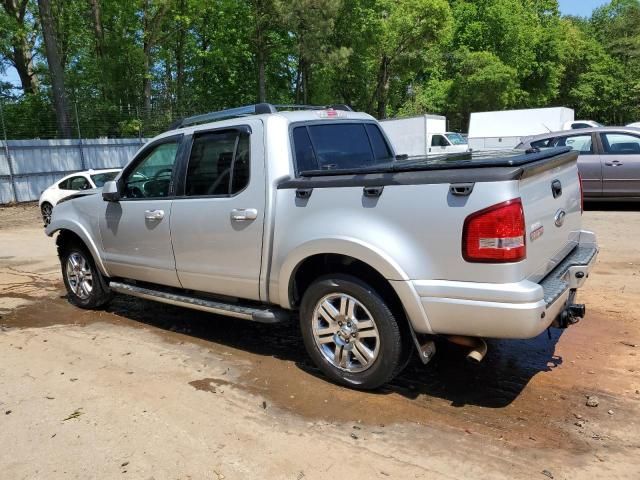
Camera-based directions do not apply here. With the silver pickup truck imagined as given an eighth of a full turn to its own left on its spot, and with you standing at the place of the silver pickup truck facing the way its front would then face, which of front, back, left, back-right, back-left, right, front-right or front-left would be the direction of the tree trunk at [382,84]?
right

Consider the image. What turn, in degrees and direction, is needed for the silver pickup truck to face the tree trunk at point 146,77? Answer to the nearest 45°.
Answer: approximately 45° to its right

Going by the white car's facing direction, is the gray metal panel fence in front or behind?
behind
